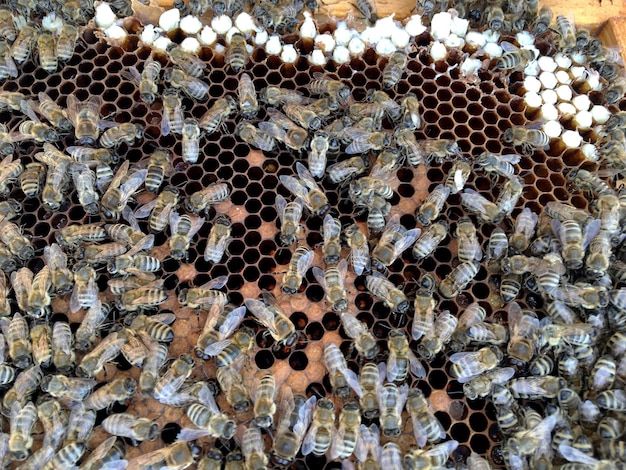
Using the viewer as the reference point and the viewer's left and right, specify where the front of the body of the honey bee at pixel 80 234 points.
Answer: facing to the left of the viewer

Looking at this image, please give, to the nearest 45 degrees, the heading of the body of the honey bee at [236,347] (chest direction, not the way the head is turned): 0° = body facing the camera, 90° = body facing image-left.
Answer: approximately 225°

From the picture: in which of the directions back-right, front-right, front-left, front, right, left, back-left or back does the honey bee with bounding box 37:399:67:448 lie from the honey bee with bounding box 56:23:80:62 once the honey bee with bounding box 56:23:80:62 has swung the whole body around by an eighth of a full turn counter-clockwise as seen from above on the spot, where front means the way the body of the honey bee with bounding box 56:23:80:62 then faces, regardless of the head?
back-left

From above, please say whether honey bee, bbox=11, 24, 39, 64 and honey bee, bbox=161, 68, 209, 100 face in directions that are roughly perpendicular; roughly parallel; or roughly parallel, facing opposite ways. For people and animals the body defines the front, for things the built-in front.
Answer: roughly perpendicular
